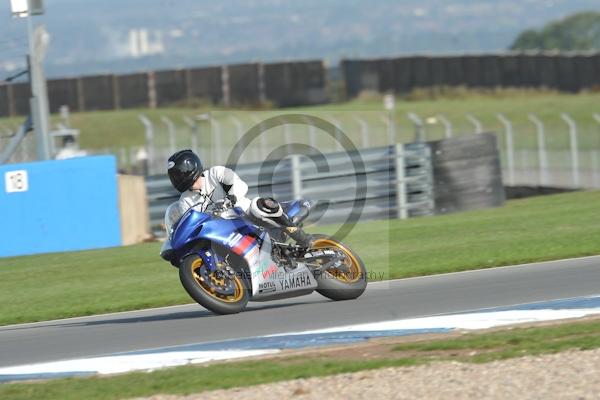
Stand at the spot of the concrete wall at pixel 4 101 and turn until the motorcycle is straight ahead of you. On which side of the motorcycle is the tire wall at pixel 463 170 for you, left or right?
left

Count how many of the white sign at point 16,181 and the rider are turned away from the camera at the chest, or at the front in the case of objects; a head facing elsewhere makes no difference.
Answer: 0

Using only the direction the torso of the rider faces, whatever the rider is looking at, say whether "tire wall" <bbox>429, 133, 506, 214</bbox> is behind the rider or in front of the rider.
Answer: behind

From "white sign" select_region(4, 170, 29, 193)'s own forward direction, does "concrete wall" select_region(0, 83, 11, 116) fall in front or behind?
behind

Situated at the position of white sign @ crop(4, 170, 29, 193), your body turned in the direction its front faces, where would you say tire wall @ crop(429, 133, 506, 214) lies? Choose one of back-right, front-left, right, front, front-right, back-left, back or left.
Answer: left

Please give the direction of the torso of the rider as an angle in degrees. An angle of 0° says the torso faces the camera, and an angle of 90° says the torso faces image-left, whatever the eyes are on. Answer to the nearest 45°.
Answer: approximately 45°

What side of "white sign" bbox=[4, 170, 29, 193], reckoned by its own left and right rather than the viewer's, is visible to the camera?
front

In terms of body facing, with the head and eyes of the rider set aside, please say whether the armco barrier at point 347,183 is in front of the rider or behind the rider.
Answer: behind
